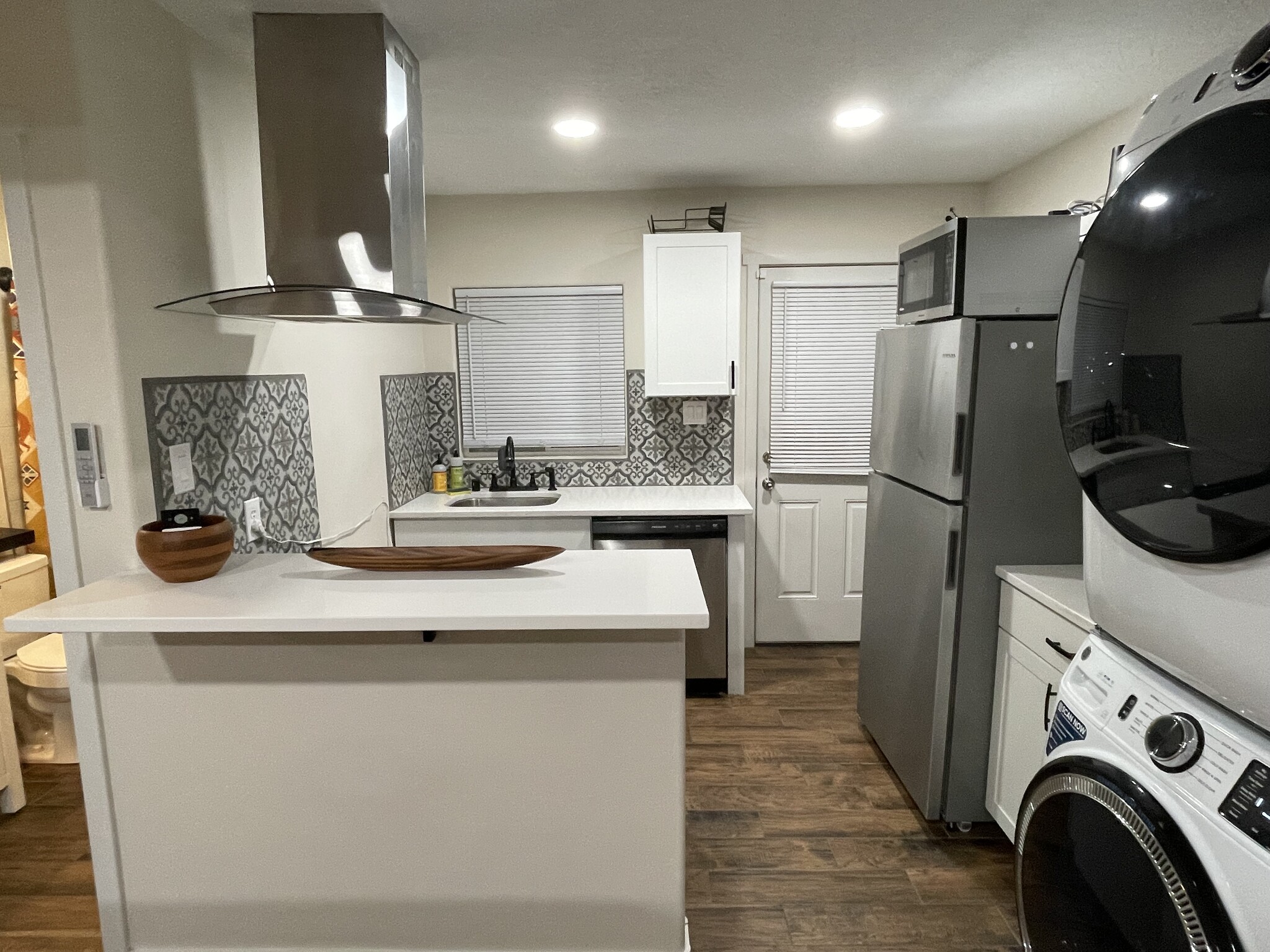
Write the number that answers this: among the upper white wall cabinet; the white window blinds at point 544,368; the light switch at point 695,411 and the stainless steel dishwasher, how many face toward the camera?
4

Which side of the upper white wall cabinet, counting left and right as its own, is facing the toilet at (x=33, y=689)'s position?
right

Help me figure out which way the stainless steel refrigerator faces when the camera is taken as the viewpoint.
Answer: facing the viewer and to the left of the viewer

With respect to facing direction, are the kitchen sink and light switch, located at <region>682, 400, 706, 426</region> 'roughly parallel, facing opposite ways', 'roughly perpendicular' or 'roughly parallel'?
roughly parallel

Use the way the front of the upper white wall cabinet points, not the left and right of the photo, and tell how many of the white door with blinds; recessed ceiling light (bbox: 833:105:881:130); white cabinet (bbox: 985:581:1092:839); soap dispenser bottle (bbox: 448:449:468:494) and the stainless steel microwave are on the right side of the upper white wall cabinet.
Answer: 1

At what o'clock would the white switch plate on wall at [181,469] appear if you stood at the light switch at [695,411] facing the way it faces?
The white switch plate on wall is roughly at 1 o'clock from the light switch.

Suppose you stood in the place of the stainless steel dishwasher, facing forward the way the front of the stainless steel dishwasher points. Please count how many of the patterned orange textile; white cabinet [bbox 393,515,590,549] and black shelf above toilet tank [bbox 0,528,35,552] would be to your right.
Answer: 3

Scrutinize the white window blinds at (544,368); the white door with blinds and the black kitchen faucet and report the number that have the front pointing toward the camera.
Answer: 3

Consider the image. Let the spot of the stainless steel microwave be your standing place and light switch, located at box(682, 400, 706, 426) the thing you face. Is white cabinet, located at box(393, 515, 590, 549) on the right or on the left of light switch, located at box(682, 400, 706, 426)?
left

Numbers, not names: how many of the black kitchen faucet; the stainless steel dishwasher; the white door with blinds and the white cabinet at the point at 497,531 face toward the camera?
4

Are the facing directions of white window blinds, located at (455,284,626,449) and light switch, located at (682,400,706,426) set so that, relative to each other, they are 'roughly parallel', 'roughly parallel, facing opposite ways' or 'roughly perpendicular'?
roughly parallel

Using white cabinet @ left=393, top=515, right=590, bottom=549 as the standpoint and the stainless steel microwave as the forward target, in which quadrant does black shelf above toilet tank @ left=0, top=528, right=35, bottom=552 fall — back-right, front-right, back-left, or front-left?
back-right

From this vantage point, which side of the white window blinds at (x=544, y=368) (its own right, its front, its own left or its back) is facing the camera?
front

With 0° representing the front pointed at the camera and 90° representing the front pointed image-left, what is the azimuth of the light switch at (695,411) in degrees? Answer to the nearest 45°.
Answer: approximately 0°

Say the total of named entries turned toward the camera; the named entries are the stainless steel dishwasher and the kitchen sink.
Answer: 2

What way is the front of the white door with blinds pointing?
toward the camera

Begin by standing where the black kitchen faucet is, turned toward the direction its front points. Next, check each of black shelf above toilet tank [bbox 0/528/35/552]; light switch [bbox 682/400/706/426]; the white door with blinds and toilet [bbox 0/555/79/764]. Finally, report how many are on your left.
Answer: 2

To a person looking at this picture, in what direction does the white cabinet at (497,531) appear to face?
facing the viewer

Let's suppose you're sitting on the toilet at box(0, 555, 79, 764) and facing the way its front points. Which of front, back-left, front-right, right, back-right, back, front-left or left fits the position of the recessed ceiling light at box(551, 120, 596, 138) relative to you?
front

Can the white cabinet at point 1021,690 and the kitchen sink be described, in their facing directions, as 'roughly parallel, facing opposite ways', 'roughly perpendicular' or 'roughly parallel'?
roughly perpendicular
